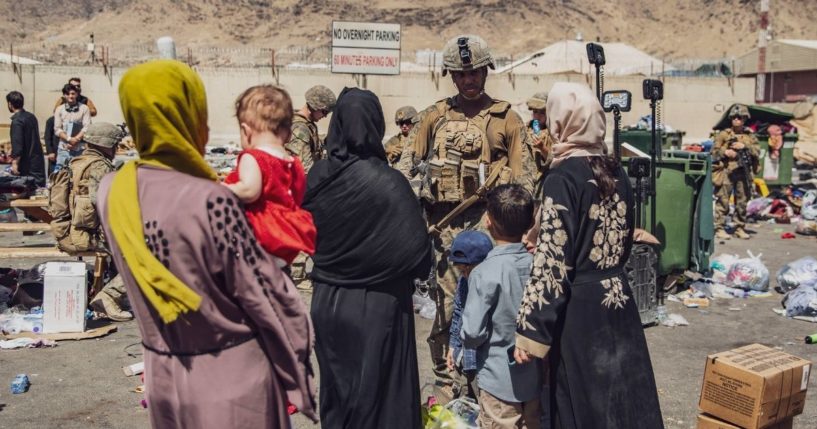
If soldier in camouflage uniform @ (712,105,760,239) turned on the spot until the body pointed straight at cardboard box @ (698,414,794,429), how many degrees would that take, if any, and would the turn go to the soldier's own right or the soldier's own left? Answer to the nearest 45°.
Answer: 0° — they already face it

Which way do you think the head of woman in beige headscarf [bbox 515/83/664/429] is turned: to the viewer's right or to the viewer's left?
to the viewer's left

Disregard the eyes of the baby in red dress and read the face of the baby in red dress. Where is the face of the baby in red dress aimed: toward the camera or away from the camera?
away from the camera

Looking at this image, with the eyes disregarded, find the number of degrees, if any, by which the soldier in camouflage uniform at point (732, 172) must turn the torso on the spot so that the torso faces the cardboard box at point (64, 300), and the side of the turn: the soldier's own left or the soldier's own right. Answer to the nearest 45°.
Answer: approximately 45° to the soldier's own right

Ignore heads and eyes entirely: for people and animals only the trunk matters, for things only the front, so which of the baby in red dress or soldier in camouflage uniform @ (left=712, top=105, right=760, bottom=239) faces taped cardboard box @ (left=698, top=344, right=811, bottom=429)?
the soldier in camouflage uniform

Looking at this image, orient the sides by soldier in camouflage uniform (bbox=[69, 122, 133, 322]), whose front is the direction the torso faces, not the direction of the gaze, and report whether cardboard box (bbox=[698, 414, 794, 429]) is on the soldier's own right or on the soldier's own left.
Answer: on the soldier's own right

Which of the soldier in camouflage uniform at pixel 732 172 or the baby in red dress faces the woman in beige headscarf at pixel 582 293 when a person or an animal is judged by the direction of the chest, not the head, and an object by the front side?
the soldier in camouflage uniform

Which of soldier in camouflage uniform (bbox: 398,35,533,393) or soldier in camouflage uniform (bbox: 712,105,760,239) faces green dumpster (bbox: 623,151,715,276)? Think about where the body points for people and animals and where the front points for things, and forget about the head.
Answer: soldier in camouflage uniform (bbox: 712,105,760,239)

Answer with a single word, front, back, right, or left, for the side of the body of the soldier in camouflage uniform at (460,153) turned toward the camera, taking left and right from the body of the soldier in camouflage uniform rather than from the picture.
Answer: front

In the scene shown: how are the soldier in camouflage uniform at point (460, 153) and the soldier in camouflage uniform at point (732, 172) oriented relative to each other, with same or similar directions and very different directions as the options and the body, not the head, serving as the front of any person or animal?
same or similar directions
